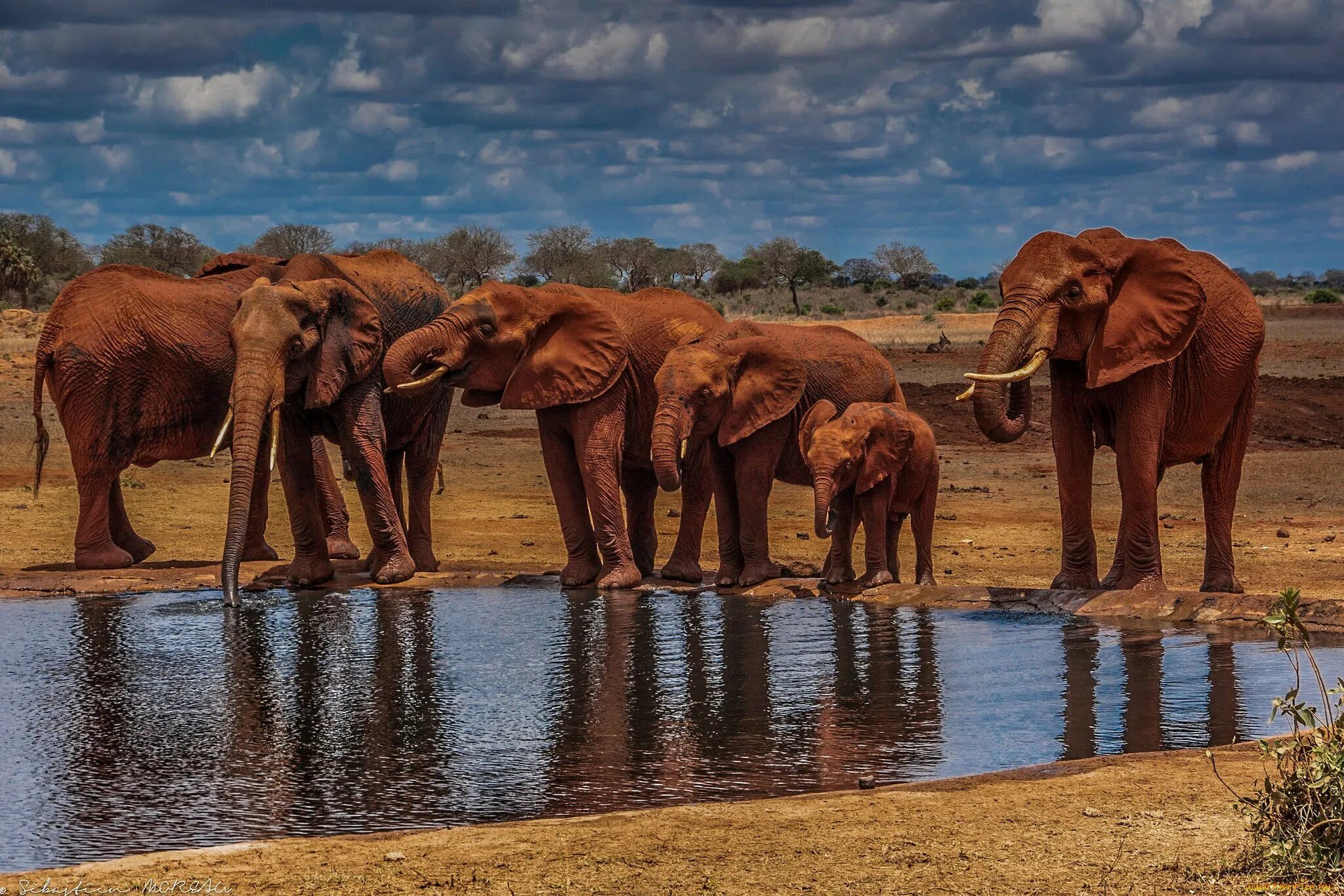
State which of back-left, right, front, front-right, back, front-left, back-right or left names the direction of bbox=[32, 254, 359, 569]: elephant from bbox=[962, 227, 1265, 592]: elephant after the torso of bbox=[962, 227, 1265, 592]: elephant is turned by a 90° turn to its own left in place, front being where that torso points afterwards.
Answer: back-right

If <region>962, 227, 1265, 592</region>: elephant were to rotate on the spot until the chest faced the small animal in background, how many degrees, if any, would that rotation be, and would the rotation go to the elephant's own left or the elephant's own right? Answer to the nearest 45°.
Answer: approximately 135° to the elephant's own right

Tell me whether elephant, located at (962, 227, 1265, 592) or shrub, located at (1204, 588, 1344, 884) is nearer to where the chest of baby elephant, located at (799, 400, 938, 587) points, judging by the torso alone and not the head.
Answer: the shrub

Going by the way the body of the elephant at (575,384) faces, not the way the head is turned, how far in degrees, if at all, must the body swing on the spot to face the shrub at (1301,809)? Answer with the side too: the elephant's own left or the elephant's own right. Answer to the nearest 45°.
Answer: approximately 45° to the elephant's own left

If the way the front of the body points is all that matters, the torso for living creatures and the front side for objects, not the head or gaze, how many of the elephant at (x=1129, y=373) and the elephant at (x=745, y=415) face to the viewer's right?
0

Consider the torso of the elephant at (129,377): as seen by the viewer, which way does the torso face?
to the viewer's right

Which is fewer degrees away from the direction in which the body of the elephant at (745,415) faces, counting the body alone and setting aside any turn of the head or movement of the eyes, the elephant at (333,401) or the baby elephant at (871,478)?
the elephant

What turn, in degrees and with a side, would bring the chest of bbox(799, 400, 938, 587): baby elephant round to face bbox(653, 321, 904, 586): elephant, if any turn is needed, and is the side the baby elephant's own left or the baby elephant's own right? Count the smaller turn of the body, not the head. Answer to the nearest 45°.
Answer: approximately 90° to the baby elephant's own right

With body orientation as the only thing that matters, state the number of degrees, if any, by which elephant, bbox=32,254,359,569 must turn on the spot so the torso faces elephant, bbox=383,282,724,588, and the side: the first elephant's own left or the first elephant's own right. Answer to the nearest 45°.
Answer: approximately 45° to the first elephant's own right

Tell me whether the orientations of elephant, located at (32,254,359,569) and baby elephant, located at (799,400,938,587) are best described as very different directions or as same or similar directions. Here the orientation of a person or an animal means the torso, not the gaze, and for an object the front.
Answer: very different directions
